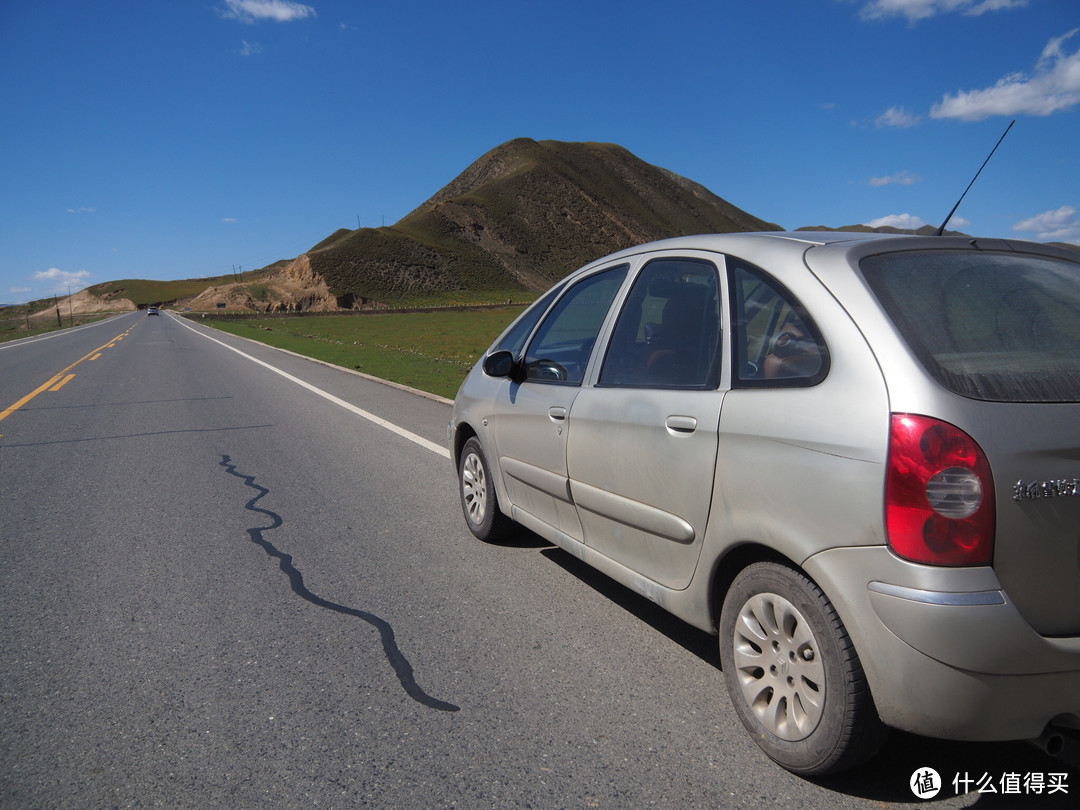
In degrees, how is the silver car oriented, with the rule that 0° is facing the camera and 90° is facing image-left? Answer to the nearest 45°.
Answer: approximately 135°
